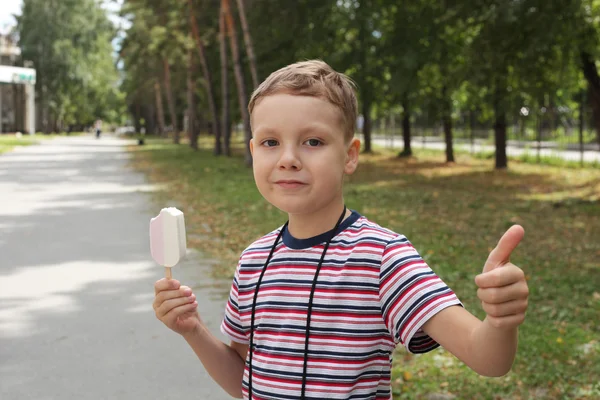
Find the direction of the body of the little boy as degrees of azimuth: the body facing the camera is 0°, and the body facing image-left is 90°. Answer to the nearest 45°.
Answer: approximately 45°

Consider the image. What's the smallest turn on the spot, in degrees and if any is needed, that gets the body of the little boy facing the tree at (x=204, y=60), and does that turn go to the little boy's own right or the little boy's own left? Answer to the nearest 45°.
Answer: approximately 135° to the little boy's own right
